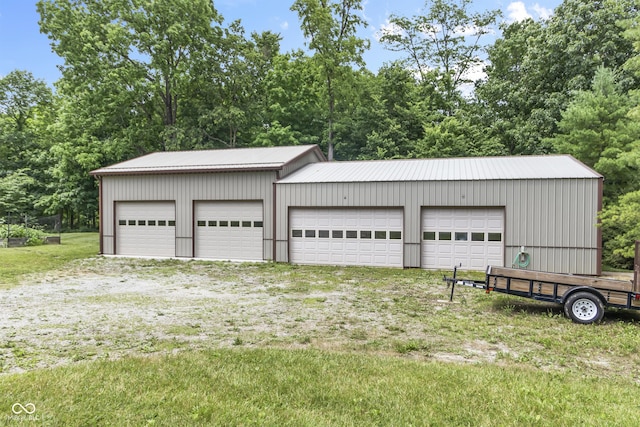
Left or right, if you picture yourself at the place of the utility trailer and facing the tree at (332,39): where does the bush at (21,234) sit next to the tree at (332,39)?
left

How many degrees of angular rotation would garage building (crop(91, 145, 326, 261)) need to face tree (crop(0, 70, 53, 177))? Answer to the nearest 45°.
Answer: approximately 135° to its right

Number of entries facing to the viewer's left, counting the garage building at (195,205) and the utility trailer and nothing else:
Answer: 1

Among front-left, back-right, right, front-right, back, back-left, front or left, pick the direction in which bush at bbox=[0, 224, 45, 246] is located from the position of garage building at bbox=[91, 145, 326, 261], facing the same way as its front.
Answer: back-right

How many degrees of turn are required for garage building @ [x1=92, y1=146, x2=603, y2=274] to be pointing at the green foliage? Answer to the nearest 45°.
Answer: approximately 45° to its left

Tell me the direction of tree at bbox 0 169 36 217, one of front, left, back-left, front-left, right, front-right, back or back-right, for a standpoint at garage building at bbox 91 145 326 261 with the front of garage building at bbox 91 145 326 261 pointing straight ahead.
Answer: back-right

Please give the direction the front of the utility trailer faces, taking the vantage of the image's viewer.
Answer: facing to the left of the viewer

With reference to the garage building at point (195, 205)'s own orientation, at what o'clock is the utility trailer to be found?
The utility trailer is roughly at 11 o'clock from the garage building.

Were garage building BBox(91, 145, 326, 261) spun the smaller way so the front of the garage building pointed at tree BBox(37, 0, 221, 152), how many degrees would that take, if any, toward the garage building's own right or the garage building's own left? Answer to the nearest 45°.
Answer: approximately 180°

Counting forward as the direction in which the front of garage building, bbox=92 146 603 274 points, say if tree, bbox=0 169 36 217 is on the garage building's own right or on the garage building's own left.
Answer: on the garage building's own right

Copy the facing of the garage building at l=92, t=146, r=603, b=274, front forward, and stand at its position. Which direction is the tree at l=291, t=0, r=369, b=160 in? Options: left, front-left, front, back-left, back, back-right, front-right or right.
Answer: back
